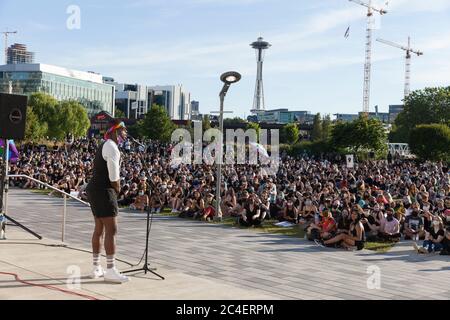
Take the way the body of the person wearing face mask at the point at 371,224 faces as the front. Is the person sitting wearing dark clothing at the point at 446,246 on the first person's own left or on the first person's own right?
on the first person's own left

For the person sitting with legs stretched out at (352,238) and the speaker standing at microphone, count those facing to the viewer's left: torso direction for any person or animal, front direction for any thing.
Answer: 1

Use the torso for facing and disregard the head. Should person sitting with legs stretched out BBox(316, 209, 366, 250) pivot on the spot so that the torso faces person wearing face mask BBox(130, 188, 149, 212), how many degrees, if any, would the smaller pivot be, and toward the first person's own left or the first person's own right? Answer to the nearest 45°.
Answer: approximately 45° to the first person's own right

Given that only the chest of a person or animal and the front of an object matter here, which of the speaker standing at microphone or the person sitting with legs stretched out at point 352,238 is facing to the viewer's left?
the person sitting with legs stretched out

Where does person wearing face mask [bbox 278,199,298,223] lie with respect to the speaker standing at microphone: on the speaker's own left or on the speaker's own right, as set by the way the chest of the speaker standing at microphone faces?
on the speaker's own left

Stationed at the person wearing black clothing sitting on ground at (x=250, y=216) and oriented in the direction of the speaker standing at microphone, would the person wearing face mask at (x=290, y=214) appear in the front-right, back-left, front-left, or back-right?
back-left

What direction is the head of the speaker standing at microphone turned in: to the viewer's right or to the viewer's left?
to the viewer's right

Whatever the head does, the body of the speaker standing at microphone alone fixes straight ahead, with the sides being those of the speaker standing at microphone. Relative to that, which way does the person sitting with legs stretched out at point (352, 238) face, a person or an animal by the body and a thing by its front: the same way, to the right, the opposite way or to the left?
the opposite way

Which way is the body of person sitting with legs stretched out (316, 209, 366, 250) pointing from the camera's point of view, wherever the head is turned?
to the viewer's left

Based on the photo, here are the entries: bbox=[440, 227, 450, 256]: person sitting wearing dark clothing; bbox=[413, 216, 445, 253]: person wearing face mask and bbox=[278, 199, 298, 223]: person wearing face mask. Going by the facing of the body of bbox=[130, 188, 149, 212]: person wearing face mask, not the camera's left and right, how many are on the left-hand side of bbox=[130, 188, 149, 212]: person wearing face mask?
3

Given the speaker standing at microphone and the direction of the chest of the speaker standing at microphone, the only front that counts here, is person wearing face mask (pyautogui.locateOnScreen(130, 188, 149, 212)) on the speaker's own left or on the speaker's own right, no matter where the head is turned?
on the speaker's own left

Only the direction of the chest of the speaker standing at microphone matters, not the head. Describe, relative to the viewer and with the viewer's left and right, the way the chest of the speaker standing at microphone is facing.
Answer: facing to the right of the viewer

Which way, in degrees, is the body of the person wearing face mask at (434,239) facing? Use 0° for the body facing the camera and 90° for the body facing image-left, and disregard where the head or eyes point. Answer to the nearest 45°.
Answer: approximately 45°

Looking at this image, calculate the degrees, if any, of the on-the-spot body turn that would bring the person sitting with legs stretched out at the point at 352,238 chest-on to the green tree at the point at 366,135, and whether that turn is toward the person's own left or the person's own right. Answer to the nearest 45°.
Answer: approximately 90° to the person's own right

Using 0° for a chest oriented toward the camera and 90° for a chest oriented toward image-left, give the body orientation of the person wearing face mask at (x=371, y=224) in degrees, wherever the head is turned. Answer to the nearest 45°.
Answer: approximately 45°
